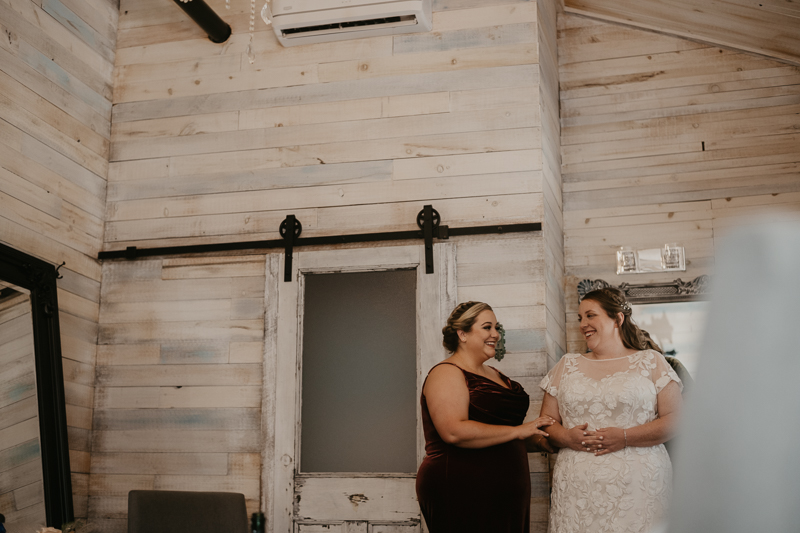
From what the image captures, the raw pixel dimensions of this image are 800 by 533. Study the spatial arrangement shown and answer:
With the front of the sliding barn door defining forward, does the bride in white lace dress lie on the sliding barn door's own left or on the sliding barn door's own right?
on the sliding barn door's own left

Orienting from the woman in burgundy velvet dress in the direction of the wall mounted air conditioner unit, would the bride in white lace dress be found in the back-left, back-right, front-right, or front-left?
back-right

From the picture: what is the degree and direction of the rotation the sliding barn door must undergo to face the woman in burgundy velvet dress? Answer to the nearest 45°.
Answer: approximately 45° to its left

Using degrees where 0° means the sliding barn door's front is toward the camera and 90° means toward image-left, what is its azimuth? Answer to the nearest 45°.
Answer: approximately 0°
